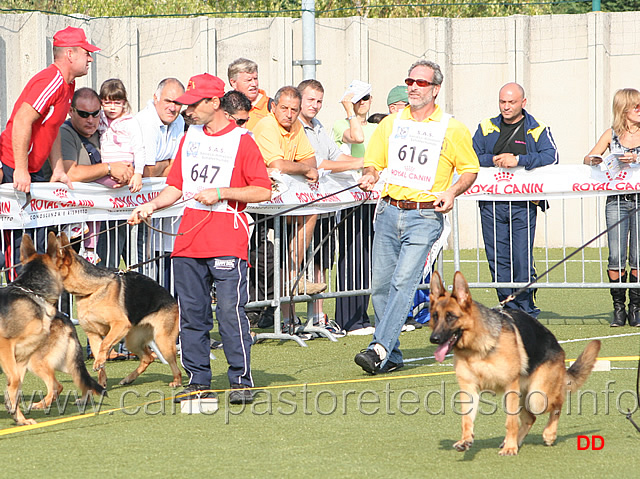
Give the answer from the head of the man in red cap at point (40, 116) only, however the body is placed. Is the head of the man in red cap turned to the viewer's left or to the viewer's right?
to the viewer's right

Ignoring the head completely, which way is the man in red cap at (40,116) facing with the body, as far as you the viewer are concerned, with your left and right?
facing to the right of the viewer

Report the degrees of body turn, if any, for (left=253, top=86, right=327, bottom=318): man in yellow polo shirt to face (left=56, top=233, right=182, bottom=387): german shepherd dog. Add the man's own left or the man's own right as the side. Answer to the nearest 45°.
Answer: approximately 90° to the man's own right

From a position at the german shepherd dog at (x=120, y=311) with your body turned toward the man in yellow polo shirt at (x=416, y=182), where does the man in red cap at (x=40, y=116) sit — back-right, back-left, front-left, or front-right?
back-left

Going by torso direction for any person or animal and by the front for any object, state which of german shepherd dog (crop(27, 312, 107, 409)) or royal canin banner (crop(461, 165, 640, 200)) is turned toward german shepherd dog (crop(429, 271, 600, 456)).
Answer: the royal canin banner

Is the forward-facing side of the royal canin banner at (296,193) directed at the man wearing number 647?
yes
